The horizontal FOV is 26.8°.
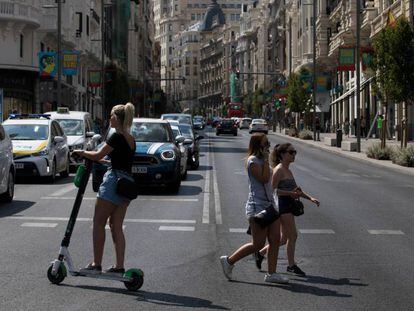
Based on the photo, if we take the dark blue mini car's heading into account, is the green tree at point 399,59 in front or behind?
behind

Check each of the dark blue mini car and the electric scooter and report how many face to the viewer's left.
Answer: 1

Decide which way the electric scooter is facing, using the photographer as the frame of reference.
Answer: facing to the left of the viewer

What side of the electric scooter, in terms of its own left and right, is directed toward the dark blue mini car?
right

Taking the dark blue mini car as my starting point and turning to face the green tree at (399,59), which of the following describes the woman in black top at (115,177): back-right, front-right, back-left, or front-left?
back-right

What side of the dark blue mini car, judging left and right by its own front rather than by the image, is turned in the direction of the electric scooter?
front

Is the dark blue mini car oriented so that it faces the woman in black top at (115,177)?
yes

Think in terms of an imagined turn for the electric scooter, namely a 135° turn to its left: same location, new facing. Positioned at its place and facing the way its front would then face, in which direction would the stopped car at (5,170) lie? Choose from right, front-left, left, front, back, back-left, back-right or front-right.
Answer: back-left

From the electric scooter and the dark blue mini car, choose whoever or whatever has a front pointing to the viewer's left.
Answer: the electric scooter

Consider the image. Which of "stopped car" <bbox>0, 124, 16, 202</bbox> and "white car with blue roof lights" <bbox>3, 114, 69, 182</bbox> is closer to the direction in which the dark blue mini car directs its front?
the stopped car

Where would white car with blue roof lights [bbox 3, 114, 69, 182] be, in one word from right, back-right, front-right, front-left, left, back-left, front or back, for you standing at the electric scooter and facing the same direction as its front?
right

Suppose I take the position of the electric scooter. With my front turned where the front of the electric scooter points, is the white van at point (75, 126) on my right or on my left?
on my right

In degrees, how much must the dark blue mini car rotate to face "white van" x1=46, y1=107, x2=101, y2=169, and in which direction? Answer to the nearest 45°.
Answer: approximately 180°

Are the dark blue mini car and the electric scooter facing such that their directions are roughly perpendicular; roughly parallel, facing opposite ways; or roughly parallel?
roughly perpendicular
